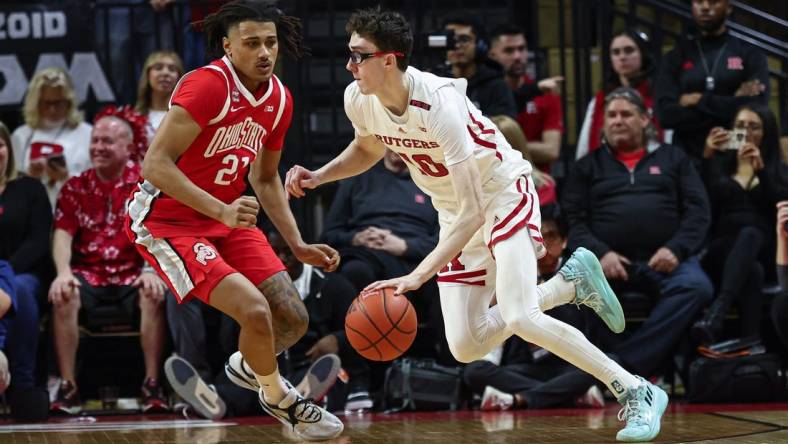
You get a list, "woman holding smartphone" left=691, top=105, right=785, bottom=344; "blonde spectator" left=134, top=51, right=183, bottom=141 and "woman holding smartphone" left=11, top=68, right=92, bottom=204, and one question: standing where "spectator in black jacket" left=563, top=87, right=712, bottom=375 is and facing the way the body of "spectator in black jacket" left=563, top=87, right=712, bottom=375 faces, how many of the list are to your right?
2

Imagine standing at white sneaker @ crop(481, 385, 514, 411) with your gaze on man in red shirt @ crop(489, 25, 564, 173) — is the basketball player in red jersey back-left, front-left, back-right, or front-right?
back-left

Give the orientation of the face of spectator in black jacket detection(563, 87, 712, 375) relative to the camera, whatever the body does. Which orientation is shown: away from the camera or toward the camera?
toward the camera

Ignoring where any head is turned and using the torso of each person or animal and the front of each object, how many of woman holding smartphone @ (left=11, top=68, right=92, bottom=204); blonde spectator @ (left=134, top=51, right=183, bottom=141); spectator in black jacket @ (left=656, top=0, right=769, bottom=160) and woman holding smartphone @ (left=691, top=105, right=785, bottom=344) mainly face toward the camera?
4

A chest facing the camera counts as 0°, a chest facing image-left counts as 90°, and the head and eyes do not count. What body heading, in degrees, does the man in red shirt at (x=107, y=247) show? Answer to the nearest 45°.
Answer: approximately 0°

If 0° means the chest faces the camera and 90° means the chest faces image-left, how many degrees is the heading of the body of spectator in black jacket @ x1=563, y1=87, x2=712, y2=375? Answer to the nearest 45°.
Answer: approximately 0°

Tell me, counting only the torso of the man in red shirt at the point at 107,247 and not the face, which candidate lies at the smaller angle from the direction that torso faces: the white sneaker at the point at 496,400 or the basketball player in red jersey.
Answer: the basketball player in red jersey

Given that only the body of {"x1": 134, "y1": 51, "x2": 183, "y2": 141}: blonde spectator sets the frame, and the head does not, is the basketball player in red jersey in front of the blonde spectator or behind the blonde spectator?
in front

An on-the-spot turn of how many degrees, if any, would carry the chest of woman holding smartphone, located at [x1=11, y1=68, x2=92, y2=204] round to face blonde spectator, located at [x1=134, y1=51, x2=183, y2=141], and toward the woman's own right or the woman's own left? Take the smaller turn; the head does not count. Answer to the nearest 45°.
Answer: approximately 90° to the woman's own left

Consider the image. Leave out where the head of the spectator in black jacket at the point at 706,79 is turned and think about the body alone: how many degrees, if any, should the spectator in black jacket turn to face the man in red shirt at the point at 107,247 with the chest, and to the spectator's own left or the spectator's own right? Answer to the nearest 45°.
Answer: approximately 45° to the spectator's own right

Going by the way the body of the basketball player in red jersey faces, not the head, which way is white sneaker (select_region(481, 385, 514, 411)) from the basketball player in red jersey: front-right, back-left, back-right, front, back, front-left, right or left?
left

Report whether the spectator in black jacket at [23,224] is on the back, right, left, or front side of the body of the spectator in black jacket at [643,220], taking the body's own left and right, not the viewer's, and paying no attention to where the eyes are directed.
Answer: right

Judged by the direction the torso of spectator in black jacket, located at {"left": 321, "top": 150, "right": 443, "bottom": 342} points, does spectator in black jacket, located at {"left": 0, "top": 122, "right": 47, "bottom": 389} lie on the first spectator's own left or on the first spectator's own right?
on the first spectator's own right

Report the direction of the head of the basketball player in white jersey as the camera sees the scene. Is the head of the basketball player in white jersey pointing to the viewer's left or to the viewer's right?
to the viewer's left

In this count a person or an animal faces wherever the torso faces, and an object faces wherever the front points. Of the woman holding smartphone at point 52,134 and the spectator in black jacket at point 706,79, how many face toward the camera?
2

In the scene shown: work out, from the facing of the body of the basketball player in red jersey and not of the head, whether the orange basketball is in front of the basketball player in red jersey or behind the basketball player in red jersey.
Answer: in front

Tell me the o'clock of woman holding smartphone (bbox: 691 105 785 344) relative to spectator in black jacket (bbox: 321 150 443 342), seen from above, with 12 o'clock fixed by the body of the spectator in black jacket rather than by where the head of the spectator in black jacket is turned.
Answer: The woman holding smartphone is roughly at 9 o'clock from the spectator in black jacket.

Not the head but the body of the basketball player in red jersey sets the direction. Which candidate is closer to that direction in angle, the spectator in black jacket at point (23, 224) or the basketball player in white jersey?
the basketball player in white jersey

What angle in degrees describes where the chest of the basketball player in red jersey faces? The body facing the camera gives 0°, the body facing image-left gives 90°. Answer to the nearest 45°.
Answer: approximately 315°

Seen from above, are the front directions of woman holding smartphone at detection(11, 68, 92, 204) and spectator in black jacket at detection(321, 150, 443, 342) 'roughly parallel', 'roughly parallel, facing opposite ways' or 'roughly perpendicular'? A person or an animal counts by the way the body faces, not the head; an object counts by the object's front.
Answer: roughly parallel
